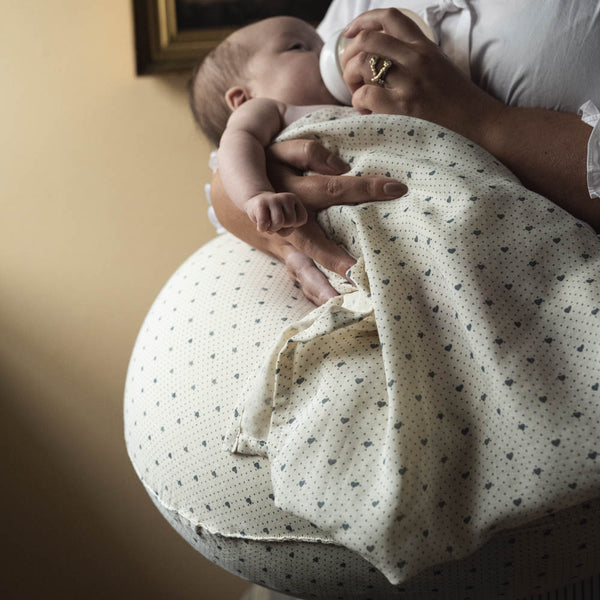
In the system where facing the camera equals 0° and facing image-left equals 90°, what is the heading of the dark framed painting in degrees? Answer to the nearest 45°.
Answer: approximately 0°

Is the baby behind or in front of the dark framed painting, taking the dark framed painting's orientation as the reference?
in front
